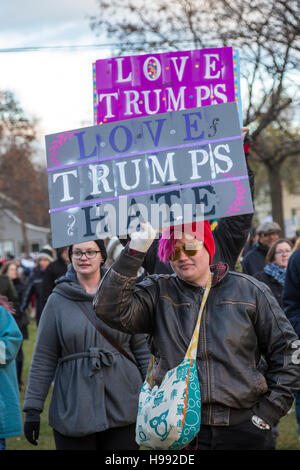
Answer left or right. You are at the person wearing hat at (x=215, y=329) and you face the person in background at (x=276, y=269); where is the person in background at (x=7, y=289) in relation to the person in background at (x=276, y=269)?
left

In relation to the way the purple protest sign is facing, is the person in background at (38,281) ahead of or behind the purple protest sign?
behind

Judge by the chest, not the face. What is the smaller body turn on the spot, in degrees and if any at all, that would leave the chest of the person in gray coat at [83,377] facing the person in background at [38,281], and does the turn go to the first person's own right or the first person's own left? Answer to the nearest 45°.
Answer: approximately 180°

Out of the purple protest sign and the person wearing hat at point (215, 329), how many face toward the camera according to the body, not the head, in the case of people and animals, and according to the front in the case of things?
2

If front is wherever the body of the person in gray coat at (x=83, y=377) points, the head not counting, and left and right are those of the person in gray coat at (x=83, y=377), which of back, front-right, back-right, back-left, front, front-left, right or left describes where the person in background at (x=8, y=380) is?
back-right

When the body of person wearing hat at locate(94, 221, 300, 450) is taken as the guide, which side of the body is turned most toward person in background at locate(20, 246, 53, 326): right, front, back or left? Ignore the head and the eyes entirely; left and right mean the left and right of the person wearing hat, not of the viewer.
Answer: back
